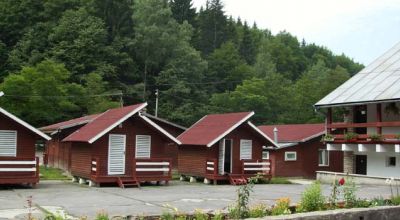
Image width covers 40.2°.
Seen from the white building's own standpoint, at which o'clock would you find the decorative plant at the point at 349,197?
The decorative plant is roughly at 12 o'clock from the white building.

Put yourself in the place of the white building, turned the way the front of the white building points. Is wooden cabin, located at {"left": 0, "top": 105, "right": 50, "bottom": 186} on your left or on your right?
on your right

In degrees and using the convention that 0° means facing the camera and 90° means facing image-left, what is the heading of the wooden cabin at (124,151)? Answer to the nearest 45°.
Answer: approximately 315°

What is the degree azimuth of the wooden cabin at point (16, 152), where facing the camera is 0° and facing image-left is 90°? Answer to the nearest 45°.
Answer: approximately 0°

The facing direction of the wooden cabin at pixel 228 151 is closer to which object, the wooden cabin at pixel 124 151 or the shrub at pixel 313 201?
the shrub

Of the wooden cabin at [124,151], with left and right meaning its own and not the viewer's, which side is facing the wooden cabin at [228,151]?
left

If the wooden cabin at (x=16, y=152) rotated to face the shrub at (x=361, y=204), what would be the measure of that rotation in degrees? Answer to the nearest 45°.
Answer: approximately 45° to its left

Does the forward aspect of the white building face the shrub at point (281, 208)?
yes

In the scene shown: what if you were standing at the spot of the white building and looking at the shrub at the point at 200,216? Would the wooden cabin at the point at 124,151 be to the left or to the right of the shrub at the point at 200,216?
right

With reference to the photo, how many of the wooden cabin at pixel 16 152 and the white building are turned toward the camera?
2
